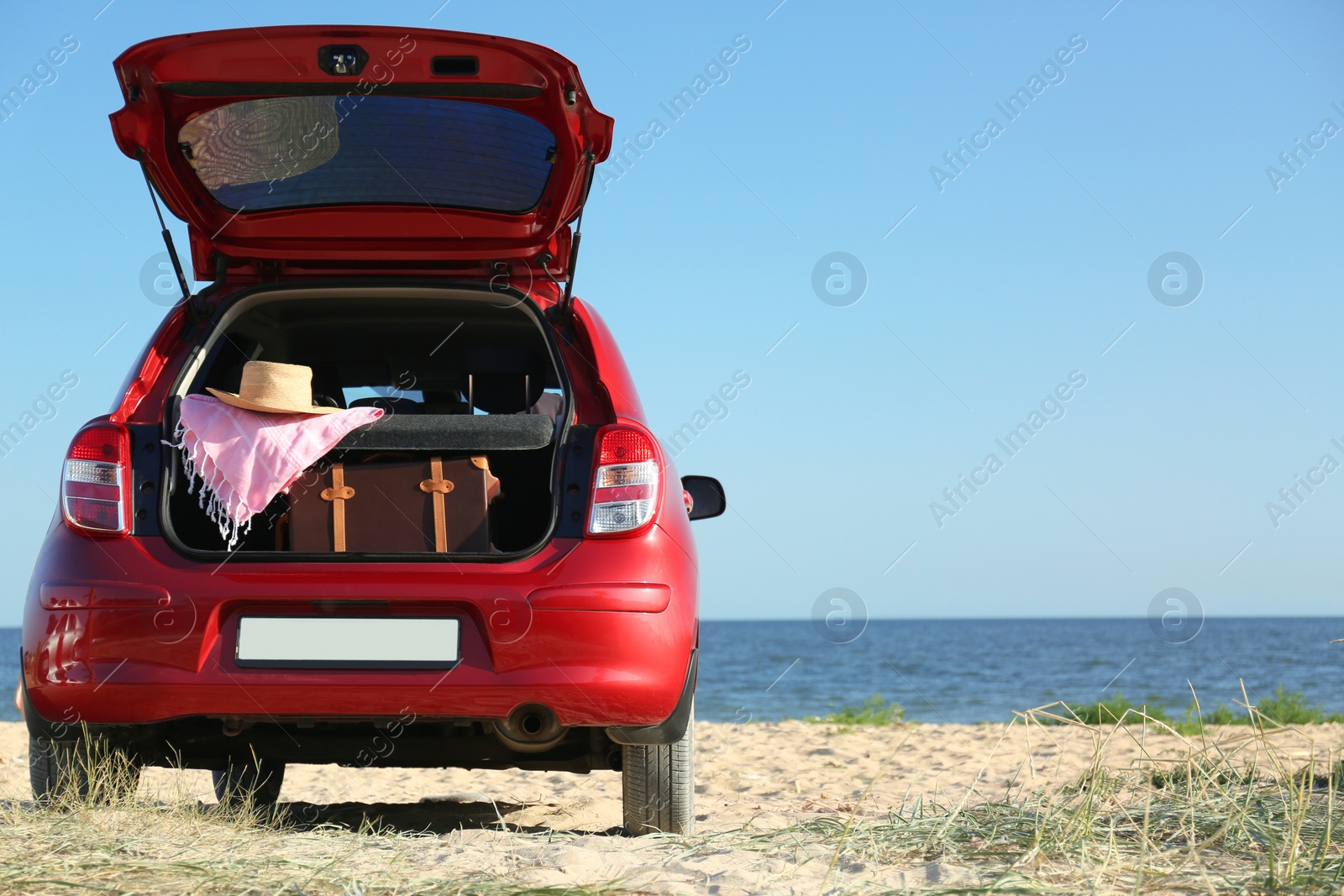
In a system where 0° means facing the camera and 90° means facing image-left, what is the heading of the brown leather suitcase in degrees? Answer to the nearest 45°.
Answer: approximately 0°

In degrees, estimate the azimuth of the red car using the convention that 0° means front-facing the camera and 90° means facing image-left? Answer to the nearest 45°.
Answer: approximately 180°
